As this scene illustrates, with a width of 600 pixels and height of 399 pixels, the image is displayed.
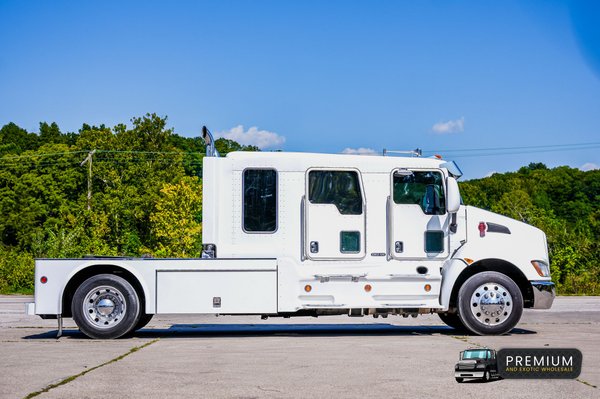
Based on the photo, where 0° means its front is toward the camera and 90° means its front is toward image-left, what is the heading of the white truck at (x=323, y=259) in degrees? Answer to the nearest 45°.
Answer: approximately 270°
